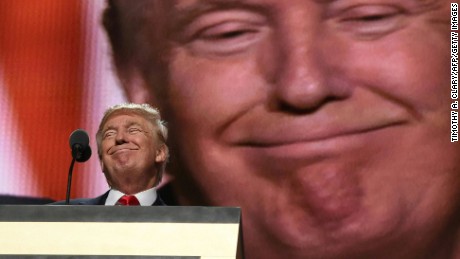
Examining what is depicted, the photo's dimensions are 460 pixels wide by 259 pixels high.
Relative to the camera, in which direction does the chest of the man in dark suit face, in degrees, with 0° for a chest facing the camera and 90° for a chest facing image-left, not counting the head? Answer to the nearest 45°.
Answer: approximately 45°
